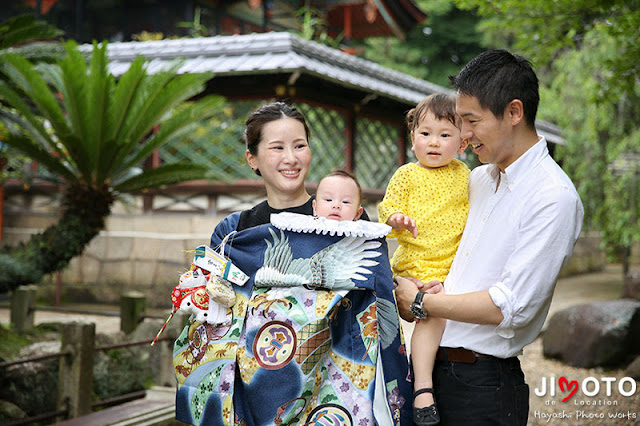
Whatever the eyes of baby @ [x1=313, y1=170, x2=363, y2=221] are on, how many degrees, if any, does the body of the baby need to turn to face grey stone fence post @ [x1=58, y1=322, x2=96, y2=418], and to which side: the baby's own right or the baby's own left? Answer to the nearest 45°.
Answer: approximately 135° to the baby's own right

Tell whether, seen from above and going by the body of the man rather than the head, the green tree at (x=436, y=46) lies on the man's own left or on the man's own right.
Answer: on the man's own right

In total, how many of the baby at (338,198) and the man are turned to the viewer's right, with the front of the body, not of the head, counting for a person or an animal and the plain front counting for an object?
0

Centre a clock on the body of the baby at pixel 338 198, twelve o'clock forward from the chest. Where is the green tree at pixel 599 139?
The green tree is roughly at 7 o'clock from the baby.

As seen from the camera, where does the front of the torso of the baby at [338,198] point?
toward the camera

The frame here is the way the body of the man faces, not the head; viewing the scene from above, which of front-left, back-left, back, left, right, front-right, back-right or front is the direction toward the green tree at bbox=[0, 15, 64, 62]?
right

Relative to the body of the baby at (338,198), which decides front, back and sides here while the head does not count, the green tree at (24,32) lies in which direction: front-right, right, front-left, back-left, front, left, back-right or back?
back-right

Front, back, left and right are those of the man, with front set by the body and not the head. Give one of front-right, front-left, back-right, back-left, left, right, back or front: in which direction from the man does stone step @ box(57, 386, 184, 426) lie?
right

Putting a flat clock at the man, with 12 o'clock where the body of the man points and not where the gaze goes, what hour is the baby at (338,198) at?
The baby is roughly at 2 o'clock from the man.

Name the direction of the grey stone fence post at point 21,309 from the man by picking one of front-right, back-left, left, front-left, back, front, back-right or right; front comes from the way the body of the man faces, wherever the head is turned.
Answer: right

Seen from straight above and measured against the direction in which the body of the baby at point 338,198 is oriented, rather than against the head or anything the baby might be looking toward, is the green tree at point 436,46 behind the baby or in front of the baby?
behind

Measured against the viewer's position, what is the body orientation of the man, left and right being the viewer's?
facing the viewer and to the left of the viewer
